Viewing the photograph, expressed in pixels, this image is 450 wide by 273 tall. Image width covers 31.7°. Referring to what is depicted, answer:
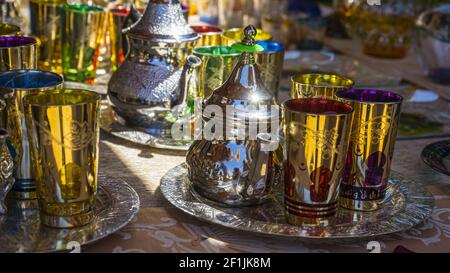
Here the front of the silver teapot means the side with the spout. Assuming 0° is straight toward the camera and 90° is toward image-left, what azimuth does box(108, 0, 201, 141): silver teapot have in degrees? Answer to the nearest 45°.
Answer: approximately 315°
